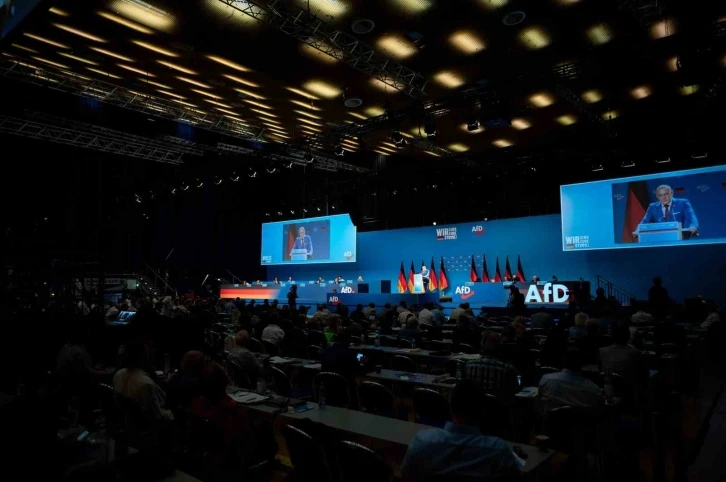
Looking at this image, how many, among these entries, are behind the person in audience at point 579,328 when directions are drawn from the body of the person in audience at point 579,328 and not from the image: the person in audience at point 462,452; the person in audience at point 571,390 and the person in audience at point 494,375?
3

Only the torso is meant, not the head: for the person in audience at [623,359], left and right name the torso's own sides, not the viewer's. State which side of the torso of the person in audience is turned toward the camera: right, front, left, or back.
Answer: back

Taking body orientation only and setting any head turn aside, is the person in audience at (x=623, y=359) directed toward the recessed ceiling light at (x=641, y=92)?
yes

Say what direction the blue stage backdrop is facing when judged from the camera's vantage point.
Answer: facing the viewer and to the left of the viewer

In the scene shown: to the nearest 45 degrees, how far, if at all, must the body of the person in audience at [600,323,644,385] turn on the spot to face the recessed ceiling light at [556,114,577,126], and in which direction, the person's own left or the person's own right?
0° — they already face it

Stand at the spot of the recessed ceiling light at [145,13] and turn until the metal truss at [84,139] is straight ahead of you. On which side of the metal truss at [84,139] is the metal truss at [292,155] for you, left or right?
right

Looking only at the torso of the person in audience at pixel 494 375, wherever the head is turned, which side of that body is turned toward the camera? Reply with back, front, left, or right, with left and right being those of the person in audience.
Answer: back

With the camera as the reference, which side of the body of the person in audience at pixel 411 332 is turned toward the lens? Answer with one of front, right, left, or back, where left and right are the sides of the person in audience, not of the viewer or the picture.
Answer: back

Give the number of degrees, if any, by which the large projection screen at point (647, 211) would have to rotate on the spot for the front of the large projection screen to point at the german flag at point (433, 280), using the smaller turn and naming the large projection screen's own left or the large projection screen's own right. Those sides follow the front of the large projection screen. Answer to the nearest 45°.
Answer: approximately 45° to the large projection screen's own right

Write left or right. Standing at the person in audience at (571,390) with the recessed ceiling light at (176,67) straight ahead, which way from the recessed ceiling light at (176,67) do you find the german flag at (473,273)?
right

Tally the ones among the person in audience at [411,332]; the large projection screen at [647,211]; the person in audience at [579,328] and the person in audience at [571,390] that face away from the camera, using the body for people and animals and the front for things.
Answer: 3

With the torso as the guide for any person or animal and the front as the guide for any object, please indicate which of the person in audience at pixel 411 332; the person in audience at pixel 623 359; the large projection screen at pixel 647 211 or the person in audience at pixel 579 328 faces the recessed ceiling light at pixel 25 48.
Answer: the large projection screen

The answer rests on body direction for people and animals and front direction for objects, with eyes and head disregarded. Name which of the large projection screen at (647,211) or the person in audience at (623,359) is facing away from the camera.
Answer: the person in audience

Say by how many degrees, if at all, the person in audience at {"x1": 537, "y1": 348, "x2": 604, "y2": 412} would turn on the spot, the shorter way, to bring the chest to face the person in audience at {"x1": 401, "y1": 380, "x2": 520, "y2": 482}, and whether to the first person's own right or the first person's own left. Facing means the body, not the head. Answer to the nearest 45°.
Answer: approximately 180°

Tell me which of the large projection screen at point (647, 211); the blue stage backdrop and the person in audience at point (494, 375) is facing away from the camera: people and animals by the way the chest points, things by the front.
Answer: the person in audience

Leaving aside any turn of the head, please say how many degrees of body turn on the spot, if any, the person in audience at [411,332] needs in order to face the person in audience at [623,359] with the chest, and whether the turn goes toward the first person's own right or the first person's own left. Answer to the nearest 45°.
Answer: approximately 135° to the first person's own right

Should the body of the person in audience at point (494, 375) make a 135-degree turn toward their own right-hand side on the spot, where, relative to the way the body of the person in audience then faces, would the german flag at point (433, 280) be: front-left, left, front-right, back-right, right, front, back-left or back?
back-left

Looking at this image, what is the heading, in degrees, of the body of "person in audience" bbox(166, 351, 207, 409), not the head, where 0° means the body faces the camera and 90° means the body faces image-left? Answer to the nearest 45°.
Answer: approximately 225°
